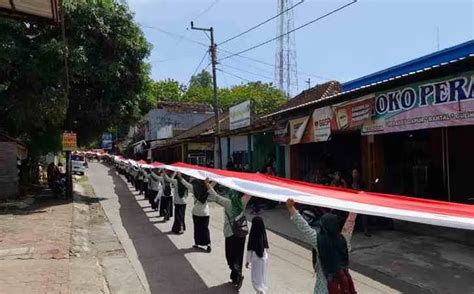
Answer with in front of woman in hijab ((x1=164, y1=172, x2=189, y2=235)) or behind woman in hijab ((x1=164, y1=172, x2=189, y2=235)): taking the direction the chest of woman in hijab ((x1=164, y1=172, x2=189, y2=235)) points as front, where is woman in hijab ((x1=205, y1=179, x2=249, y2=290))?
behind

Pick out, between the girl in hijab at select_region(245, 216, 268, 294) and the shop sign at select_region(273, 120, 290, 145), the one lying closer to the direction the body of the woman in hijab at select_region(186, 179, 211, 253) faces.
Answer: the shop sign

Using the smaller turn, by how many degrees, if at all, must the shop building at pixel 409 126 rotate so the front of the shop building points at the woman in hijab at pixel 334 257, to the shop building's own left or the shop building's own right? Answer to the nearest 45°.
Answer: approximately 45° to the shop building's own left

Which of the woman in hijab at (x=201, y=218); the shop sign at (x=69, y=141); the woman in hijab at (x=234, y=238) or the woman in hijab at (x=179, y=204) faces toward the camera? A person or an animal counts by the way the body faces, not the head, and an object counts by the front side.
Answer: the shop sign

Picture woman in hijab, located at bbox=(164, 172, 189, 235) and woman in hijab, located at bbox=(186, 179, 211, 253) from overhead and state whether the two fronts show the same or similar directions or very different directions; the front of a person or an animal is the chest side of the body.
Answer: same or similar directions

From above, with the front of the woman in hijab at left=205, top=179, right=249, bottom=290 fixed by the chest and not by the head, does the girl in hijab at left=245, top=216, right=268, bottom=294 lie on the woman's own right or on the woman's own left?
on the woman's own right

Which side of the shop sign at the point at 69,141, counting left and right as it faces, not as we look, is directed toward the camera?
front

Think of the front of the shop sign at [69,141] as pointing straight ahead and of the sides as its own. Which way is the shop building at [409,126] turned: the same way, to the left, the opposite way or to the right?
to the right

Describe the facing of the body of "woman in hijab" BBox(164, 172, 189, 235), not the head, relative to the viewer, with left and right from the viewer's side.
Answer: facing away from the viewer and to the left of the viewer

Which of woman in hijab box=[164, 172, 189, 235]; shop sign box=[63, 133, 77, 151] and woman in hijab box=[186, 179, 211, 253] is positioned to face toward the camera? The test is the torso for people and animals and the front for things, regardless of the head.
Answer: the shop sign

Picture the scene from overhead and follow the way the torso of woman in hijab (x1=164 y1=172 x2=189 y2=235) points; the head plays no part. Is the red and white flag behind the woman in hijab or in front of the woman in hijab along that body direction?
behind

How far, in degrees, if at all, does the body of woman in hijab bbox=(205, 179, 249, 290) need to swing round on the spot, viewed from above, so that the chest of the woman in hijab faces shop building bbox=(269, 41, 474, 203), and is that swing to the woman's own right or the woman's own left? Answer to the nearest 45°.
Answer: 0° — they already face it

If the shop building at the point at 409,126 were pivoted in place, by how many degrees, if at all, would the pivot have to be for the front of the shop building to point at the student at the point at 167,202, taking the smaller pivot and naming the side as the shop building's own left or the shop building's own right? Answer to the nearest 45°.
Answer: approximately 45° to the shop building's own right

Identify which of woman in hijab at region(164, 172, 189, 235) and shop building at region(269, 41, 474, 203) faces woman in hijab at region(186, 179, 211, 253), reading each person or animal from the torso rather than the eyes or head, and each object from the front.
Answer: the shop building
